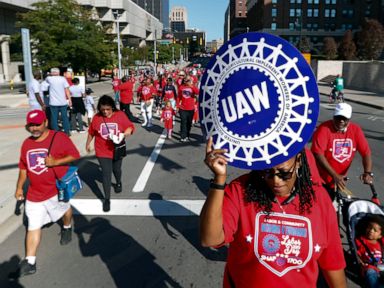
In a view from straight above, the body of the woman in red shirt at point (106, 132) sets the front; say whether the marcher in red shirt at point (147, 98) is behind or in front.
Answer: behind

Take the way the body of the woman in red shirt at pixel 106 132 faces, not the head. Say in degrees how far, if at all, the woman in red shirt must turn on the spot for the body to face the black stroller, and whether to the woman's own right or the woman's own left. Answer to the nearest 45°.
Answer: approximately 45° to the woman's own left

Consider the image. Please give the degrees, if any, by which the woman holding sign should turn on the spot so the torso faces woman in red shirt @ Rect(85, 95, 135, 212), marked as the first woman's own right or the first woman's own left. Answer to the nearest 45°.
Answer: approximately 135° to the first woman's own right

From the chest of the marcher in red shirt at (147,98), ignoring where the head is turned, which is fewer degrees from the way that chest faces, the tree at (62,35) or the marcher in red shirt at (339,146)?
the marcher in red shirt

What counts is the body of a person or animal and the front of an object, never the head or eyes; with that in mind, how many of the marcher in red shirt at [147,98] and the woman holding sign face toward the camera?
2

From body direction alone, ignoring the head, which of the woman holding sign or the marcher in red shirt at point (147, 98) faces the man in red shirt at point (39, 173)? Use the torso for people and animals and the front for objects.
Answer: the marcher in red shirt

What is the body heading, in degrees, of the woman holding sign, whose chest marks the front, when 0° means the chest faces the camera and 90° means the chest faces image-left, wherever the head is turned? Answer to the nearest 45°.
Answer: approximately 0°

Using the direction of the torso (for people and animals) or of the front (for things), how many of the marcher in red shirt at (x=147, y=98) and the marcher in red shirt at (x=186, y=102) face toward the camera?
2
